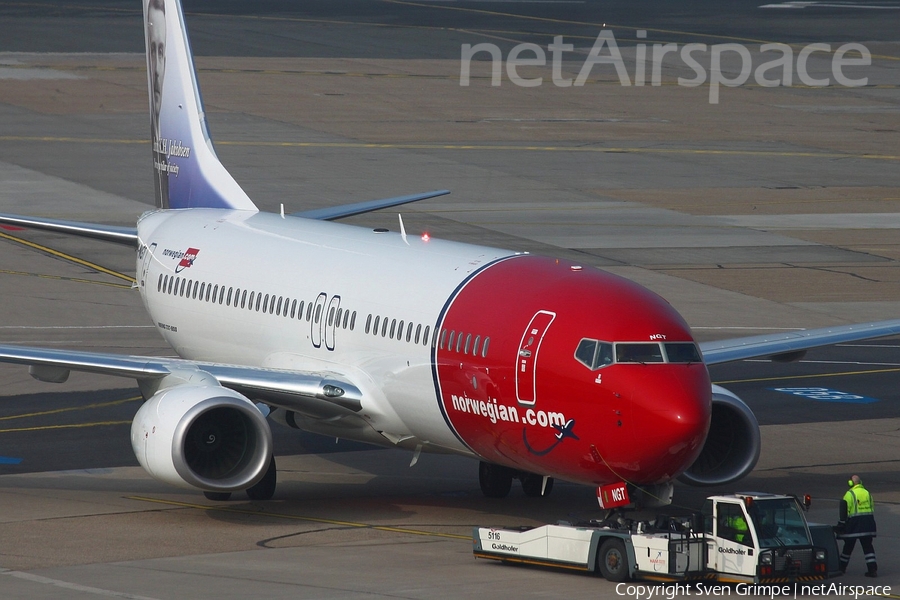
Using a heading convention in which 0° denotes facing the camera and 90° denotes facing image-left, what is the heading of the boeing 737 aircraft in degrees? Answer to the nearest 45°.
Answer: approximately 315°

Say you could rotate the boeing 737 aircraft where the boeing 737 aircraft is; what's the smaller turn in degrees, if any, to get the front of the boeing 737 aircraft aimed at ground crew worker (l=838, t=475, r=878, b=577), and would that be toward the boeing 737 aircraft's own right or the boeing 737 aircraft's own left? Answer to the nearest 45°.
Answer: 0° — it already faces them
